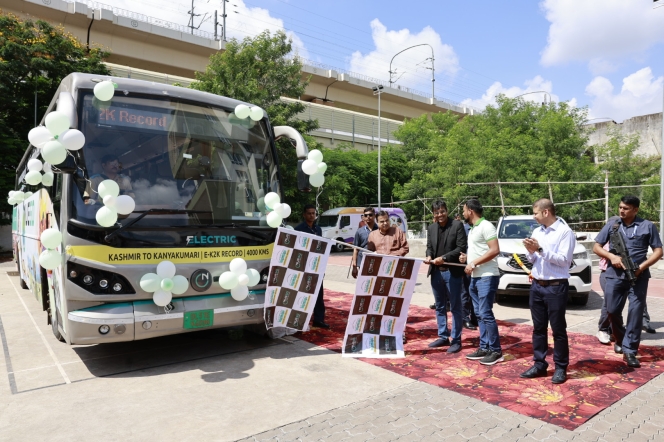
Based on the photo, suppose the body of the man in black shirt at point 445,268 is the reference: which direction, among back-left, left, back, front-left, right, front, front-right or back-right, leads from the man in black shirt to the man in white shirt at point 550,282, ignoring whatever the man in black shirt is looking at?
left

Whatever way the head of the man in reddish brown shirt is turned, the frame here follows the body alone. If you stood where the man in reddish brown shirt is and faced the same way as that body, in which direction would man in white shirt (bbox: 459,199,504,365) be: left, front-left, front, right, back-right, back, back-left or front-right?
front-left

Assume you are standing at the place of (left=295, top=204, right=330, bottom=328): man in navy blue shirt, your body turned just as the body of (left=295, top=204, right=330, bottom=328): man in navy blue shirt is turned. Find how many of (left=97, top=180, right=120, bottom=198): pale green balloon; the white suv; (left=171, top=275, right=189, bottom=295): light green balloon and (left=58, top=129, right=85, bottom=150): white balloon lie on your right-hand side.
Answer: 3

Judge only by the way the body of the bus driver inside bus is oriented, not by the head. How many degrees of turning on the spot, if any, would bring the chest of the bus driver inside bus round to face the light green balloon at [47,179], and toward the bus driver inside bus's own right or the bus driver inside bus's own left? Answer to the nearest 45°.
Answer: approximately 135° to the bus driver inside bus's own right

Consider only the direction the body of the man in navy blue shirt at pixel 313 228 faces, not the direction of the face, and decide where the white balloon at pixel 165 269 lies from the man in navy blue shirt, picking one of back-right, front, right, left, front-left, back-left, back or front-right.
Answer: right

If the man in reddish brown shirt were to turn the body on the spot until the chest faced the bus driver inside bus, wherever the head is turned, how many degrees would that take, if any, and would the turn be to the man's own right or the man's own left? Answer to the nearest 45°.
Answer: approximately 45° to the man's own right

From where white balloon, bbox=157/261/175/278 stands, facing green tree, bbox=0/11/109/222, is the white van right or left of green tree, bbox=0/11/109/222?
right

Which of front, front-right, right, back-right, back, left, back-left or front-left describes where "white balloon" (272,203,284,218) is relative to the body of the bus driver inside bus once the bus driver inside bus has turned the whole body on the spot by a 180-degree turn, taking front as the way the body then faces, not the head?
right

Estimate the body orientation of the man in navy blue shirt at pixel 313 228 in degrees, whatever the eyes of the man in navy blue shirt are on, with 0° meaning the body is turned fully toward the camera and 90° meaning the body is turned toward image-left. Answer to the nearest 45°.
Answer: approximately 315°

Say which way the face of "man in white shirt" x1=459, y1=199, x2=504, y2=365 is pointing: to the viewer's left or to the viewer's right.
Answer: to the viewer's left

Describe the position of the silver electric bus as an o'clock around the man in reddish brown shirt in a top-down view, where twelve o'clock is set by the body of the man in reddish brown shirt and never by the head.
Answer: The silver electric bus is roughly at 2 o'clock from the man in reddish brown shirt.

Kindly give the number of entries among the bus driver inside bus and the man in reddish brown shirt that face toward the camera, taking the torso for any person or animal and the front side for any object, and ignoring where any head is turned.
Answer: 2

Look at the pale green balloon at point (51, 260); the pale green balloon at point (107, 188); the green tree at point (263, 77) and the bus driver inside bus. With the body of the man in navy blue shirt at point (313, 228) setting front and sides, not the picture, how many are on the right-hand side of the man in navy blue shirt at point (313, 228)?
3

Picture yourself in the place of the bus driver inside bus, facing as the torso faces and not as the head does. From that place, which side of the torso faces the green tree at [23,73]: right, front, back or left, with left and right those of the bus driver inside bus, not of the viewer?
back
